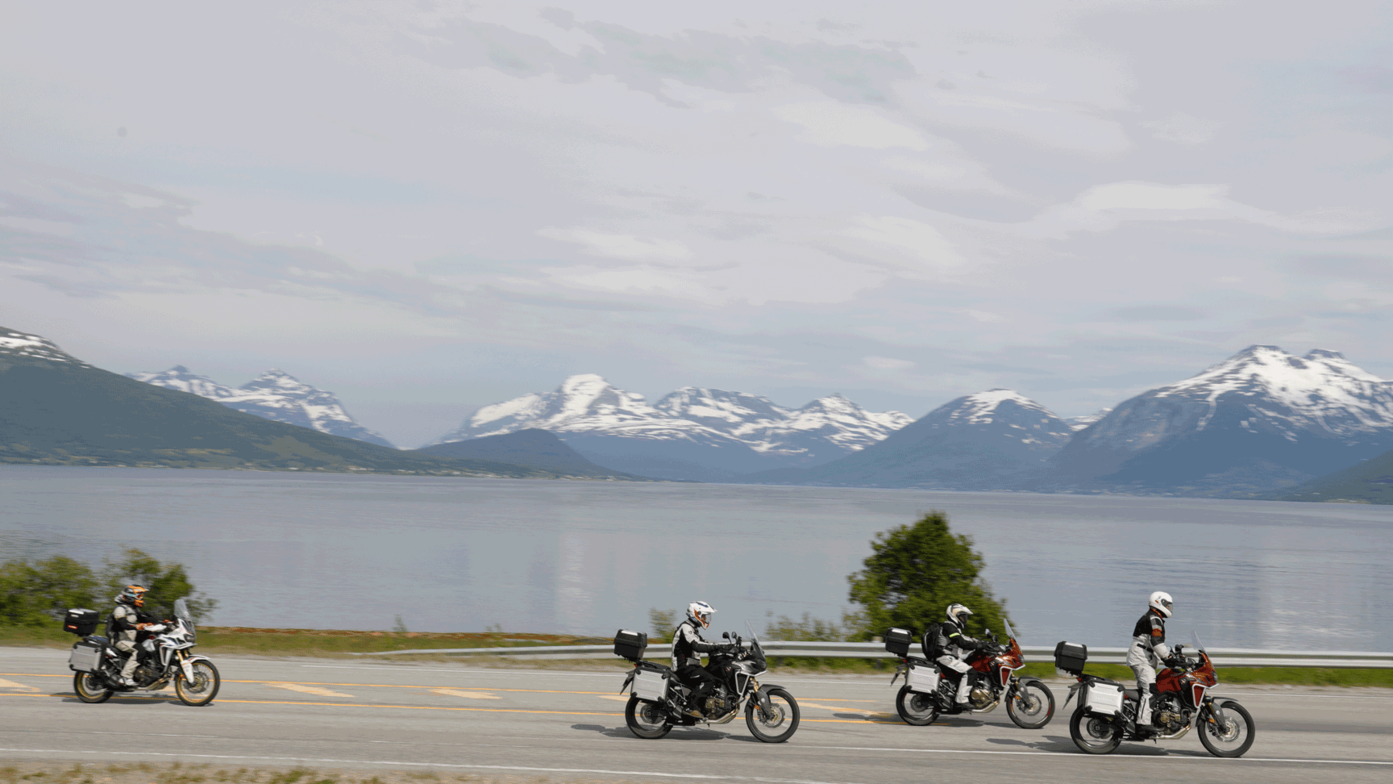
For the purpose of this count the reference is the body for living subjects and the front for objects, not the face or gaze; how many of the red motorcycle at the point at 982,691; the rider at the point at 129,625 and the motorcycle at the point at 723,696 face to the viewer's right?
3

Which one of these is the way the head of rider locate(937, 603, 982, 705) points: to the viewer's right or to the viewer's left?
to the viewer's right

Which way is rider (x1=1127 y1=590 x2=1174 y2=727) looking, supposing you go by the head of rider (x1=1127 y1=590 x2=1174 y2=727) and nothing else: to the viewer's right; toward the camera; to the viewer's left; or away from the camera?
to the viewer's right

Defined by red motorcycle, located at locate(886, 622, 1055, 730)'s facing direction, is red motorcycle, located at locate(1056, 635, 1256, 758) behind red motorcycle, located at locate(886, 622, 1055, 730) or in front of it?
in front

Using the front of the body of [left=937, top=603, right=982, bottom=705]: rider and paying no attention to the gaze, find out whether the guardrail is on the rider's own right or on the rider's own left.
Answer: on the rider's own left

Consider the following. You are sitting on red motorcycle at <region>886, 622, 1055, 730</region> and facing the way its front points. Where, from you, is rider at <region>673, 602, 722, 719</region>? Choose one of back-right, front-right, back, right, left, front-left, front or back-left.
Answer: back-right

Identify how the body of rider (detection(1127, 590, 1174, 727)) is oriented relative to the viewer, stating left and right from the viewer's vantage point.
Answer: facing to the right of the viewer

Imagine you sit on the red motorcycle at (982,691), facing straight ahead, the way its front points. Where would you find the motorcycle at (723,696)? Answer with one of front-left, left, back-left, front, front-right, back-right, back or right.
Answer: back-right

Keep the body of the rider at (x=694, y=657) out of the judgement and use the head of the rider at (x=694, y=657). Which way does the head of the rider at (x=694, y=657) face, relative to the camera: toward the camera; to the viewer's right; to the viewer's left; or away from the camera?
to the viewer's right

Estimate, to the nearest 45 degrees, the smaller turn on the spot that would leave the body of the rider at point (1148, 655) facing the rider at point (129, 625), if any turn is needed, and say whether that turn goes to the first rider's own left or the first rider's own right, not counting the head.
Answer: approximately 180°

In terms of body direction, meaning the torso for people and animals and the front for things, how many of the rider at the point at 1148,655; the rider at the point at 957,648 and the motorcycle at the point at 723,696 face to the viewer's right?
3

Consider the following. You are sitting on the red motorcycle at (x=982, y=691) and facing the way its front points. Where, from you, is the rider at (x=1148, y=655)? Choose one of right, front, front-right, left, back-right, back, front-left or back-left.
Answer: front-right

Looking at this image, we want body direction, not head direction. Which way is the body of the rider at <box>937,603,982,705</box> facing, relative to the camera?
to the viewer's right

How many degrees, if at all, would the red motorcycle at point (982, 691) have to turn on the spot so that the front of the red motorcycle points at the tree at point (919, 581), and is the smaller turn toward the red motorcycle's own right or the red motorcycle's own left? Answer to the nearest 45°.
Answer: approximately 90° to the red motorcycle's own left

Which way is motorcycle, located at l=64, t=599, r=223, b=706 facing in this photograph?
to the viewer's right

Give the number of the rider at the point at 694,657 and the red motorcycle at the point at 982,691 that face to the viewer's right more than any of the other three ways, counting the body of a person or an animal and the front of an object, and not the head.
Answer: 2

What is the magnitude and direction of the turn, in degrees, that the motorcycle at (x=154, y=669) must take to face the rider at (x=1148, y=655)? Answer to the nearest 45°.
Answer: approximately 45° to its right

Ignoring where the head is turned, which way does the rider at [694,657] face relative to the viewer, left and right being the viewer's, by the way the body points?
facing to the right of the viewer
